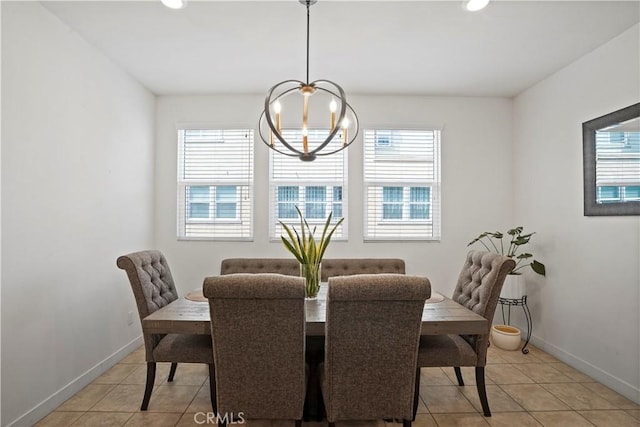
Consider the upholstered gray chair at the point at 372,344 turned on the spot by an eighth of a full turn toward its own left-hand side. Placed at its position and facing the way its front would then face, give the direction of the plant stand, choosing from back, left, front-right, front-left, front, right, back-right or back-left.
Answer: right

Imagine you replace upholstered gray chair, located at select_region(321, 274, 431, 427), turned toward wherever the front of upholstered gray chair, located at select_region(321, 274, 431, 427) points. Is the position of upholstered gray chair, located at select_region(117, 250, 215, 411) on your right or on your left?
on your left

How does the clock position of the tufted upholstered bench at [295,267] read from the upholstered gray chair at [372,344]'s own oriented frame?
the tufted upholstered bench at [295,267] is roughly at 11 o'clock from the upholstered gray chair at [372,344].

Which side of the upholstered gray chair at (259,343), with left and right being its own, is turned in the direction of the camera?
back

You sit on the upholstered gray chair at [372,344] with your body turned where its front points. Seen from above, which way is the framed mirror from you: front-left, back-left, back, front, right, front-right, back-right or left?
front-right

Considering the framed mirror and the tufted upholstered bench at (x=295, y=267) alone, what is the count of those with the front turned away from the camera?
0

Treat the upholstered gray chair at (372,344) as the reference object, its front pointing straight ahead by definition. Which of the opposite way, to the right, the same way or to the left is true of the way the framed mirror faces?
to the left

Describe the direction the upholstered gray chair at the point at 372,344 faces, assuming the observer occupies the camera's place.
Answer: facing away from the viewer

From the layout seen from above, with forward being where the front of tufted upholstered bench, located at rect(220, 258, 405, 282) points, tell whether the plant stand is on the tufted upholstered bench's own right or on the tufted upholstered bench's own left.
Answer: on the tufted upholstered bench's own left

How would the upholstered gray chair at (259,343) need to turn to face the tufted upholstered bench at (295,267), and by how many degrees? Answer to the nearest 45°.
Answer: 0° — it already faces it

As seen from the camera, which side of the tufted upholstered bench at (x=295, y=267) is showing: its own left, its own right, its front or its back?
front

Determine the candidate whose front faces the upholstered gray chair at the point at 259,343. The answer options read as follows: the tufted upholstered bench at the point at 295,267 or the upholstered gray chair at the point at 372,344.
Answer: the tufted upholstered bench at the point at 295,267

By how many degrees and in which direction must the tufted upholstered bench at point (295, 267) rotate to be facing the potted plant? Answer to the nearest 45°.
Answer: approximately 90° to its left

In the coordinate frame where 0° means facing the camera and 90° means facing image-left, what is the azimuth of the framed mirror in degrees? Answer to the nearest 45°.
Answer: approximately 45°
